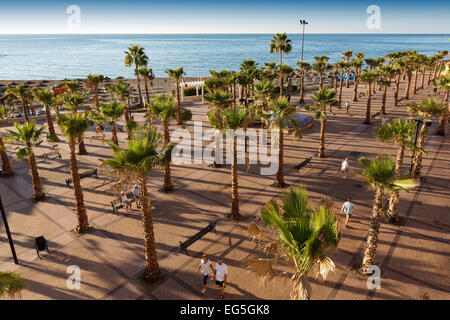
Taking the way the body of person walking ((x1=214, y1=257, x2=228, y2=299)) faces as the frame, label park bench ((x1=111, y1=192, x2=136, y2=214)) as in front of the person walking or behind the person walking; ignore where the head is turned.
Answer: behind

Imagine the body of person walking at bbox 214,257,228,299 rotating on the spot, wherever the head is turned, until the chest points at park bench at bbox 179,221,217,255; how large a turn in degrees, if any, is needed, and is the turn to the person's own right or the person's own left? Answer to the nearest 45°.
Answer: approximately 180°

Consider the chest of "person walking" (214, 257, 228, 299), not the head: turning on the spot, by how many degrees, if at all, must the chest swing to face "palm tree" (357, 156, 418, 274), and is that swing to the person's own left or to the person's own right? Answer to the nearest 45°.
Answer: approximately 90° to the person's own left

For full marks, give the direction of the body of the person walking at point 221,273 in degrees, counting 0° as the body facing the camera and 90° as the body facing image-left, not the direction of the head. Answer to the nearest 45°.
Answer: approximately 0°

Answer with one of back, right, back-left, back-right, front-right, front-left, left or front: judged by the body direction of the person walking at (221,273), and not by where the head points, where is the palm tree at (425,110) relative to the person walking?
back-left

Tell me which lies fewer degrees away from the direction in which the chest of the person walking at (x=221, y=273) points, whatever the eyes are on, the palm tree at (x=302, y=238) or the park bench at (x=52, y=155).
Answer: the palm tree

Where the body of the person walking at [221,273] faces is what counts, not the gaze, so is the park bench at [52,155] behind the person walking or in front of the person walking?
behind
